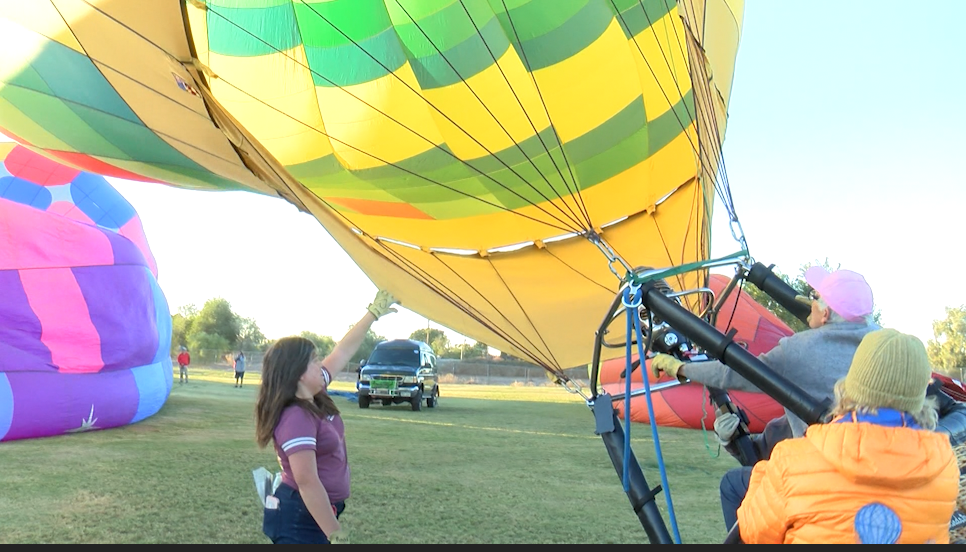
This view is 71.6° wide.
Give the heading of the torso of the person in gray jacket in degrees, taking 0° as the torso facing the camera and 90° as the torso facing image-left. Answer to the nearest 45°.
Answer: approximately 90°

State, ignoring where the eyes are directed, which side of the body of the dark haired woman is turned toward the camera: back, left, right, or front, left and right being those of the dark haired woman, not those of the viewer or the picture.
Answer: right

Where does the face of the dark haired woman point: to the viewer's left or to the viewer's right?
to the viewer's right

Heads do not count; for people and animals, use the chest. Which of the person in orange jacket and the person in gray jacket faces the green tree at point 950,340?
the person in orange jacket

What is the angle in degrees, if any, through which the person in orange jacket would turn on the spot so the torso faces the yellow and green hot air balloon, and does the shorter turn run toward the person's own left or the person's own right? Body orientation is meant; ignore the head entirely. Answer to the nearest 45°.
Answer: approximately 45° to the person's own left

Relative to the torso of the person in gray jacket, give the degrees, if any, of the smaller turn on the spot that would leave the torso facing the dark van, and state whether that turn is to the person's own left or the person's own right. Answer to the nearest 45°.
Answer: approximately 45° to the person's own right

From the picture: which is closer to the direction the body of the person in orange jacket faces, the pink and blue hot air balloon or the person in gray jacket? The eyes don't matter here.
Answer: the person in gray jacket

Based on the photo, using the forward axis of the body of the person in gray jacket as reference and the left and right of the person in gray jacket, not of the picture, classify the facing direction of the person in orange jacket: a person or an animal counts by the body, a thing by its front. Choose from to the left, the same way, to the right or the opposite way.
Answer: to the right

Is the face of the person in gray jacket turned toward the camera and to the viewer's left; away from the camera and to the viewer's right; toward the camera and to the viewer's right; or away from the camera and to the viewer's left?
away from the camera and to the viewer's left

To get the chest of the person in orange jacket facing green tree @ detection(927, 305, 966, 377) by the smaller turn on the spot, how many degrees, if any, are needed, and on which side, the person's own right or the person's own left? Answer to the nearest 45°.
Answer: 0° — they already face it

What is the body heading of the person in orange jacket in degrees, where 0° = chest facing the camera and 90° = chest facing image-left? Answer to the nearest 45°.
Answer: approximately 180°
